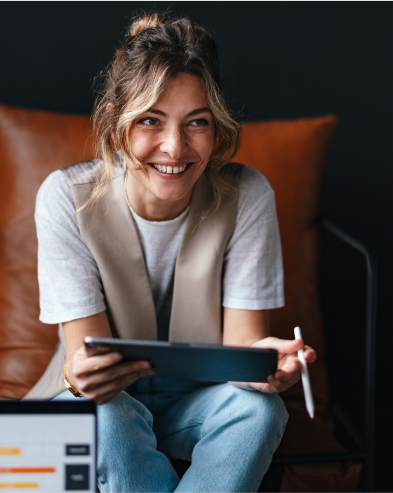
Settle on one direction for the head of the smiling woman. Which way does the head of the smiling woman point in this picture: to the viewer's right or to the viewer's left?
to the viewer's right

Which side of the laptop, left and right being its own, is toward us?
front

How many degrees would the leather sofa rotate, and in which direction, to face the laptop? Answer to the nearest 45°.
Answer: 0° — it already faces it

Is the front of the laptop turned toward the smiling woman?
no

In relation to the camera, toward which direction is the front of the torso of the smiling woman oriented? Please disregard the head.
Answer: toward the camera

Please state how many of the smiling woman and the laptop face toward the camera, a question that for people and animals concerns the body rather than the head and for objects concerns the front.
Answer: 2

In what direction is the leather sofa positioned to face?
toward the camera

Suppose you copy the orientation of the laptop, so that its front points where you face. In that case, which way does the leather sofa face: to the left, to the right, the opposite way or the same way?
the same way

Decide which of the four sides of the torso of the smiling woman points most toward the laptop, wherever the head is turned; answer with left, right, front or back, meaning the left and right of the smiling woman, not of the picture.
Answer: front

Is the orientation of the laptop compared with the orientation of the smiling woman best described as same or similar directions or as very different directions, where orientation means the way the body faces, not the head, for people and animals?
same or similar directions

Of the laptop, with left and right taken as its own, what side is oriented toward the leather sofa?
back
